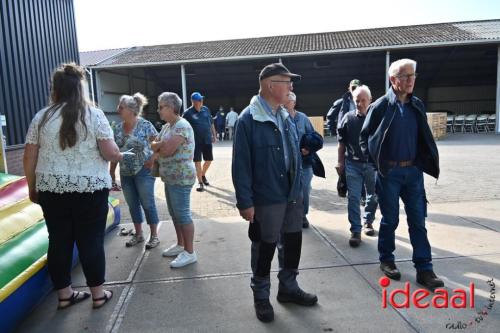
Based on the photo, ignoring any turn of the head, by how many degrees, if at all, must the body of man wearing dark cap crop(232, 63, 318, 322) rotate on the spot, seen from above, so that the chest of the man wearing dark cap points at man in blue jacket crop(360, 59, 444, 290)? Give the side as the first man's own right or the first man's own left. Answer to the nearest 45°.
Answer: approximately 90° to the first man's own left

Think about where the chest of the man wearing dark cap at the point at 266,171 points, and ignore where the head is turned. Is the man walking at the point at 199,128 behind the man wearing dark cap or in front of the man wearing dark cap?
behind

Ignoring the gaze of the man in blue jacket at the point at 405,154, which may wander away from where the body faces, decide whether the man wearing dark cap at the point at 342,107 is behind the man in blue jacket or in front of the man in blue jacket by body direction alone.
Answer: behind

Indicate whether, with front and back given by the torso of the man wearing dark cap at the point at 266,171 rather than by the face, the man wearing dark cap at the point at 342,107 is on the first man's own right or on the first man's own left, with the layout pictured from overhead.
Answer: on the first man's own left

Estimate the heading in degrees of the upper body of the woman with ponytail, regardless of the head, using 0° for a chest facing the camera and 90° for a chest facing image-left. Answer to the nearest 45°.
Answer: approximately 225°

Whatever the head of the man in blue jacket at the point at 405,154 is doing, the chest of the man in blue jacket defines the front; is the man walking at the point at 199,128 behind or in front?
behind

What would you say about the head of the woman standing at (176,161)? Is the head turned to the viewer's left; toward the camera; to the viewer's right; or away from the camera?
to the viewer's left
